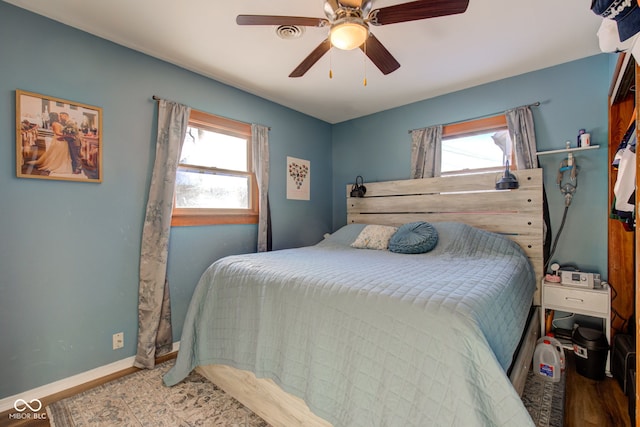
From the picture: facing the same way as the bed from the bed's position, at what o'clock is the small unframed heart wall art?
The small unframed heart wall art is roughly at 4 o'clock from the bed.

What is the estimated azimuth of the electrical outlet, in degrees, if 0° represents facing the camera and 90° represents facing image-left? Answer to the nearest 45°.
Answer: approximately 315°

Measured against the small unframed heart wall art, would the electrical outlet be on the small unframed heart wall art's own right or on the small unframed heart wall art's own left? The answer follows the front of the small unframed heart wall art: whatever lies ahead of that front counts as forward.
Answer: on the small unframed heart wall art's own right

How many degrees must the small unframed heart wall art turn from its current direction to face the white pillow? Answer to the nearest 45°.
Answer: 0° — it already faces it

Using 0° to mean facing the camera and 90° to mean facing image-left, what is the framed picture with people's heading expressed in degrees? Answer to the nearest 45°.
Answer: approximately 315°

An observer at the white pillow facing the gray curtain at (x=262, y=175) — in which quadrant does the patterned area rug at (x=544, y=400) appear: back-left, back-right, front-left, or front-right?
back-left

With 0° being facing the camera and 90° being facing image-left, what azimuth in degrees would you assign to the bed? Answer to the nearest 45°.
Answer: approximately 45°
